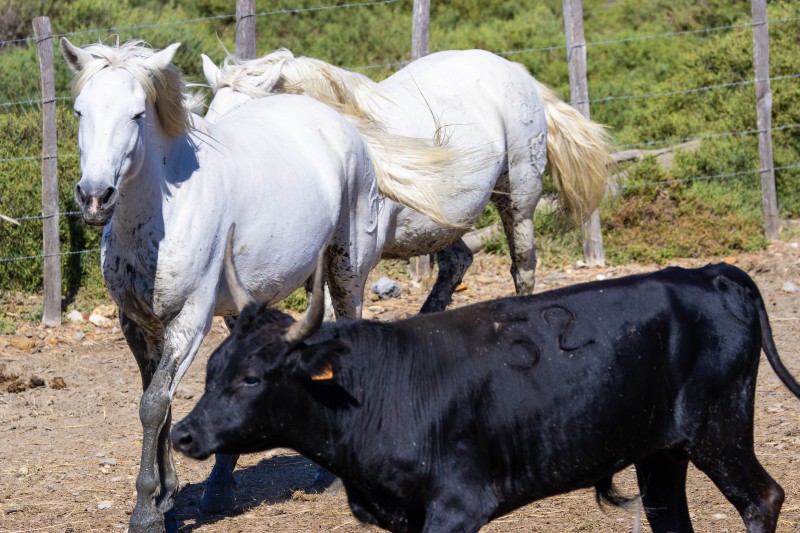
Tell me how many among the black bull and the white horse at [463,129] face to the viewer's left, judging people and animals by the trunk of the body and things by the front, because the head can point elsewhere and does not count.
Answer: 2

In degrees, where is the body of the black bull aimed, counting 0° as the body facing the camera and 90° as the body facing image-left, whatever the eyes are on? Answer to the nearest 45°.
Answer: approximately 90°

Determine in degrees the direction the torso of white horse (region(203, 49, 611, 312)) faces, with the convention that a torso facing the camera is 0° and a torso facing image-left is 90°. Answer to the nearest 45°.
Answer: approximately 90°

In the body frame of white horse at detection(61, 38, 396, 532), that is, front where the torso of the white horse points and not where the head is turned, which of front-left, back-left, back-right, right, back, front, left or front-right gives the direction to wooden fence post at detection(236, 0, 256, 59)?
back-right

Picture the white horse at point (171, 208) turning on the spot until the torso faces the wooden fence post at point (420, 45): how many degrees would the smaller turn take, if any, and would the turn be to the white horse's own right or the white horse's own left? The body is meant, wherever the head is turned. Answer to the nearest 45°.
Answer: approximately 135° to the white horse's own right

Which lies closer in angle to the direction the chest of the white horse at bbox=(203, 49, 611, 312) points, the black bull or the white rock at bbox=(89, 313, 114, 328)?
the white rock

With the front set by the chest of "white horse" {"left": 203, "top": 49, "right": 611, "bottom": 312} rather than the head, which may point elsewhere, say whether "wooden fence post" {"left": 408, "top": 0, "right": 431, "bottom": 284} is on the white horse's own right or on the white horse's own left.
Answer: on the white horse's own right
